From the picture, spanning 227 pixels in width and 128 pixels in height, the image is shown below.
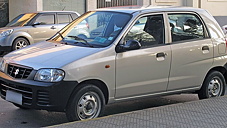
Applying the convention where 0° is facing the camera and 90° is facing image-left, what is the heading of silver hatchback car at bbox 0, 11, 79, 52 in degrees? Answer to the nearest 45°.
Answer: approximately 45°

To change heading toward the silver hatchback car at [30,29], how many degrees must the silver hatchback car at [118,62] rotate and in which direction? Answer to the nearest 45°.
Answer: approximately 135° to its right

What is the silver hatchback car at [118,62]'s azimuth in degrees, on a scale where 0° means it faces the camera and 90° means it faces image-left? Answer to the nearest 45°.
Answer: approximately 45°

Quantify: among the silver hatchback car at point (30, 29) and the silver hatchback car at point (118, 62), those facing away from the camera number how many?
0
